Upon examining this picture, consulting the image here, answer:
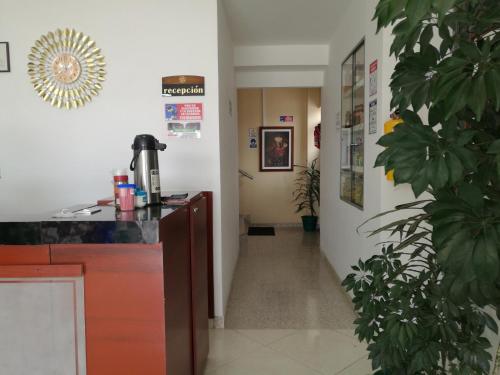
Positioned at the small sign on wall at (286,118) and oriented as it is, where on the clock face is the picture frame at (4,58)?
The picture frame is roughly at 1 o'clock from the small sign on wall.

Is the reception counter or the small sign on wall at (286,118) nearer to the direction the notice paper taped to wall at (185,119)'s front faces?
the reception counter

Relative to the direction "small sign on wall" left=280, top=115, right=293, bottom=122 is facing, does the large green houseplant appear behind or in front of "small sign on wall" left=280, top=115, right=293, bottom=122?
in front

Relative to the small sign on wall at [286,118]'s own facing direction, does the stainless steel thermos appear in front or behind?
in front

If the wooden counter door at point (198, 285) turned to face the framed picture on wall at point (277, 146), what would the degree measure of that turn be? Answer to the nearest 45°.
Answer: approximately 90° to its left

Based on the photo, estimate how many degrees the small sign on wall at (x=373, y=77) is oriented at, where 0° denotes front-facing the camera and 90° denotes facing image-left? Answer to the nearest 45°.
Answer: approximately 90°

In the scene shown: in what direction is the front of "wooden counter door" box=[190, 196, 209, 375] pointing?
to the viewer's right

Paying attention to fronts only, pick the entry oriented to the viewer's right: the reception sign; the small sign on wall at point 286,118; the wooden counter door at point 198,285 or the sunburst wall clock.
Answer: the wooden counter door
